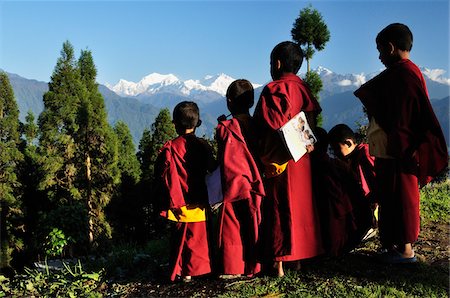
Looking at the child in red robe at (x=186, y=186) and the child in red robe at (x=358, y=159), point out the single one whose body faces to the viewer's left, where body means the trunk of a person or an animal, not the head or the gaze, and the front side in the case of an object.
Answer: the child in red robe at (x=358, y=159)

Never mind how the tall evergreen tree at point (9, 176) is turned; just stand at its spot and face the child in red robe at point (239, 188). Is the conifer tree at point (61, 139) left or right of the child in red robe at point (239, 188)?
left

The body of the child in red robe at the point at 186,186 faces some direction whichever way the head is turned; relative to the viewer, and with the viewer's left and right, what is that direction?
facing away from the viewer

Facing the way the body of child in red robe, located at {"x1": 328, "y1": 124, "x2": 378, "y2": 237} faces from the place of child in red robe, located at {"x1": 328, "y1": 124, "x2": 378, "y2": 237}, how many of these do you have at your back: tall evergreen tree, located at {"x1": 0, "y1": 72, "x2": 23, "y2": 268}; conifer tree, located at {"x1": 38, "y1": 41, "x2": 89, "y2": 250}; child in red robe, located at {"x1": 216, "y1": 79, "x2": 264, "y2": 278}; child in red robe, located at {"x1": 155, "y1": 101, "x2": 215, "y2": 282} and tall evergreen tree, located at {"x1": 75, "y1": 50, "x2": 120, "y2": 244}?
0

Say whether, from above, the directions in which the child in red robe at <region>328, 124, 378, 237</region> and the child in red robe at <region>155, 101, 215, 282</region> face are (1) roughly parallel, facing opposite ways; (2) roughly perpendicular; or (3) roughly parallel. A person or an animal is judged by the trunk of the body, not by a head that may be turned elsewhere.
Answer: roughly perpendicular

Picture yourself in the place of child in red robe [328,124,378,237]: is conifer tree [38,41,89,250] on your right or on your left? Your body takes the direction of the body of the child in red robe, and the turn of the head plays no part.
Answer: on your right

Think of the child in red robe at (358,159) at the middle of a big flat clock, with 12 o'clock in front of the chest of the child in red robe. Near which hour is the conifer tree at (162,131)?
The conifer tree is roughly at 2 o'clock from the child in red robe.

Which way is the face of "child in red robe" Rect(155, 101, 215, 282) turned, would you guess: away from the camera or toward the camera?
away from the camera

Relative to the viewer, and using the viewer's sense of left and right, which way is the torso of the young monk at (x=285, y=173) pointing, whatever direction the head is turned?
facing away from the viewer and to the left of the viewer

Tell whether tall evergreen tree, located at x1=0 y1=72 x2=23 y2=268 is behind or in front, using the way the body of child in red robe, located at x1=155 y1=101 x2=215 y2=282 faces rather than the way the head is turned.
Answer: in front

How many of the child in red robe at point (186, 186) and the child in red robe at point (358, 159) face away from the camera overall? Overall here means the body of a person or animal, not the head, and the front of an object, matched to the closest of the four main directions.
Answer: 1

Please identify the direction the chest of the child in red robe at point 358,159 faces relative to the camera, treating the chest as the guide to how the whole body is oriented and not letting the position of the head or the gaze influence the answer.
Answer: to the viewer's left

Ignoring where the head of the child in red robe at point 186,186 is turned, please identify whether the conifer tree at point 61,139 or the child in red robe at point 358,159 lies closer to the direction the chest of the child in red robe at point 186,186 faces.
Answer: the conifer tree

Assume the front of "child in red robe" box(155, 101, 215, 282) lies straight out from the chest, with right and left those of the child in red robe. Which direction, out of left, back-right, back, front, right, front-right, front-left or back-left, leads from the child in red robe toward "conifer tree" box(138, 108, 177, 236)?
front

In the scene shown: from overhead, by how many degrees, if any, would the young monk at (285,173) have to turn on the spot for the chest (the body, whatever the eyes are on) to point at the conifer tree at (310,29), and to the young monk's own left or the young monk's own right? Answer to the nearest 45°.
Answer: approximately 45° to the young monk's own right

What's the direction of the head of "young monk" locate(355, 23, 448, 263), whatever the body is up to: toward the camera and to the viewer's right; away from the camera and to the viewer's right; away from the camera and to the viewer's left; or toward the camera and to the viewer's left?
away from the camera and to the viewer's left
